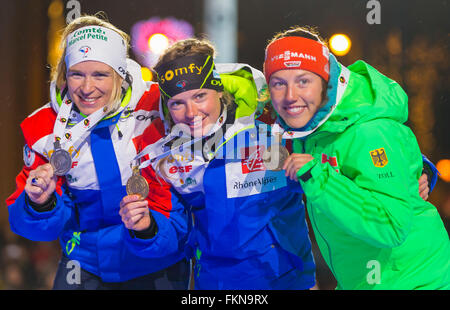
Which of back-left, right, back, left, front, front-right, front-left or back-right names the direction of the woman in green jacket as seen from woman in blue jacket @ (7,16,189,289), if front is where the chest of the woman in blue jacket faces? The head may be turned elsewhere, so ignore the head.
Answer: front-left

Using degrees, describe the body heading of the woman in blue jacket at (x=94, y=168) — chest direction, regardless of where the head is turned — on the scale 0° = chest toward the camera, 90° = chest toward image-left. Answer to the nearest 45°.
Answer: approximately 0°

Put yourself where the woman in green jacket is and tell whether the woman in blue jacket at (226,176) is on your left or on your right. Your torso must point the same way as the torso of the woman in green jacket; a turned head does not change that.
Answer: on your right

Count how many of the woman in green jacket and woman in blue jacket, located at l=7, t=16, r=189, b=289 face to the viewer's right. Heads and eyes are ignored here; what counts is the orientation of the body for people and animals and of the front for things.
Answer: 0

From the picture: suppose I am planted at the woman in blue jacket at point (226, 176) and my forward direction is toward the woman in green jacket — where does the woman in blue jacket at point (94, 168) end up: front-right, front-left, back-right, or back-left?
back-right

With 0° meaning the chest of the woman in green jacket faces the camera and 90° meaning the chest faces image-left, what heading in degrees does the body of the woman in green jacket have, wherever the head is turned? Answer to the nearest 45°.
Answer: approximately 45°
